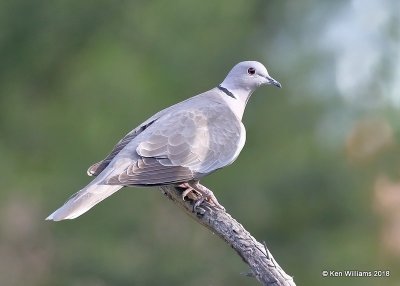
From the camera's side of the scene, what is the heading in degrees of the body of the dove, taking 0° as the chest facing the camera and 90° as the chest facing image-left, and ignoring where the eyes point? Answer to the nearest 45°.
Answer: approximately 270°
